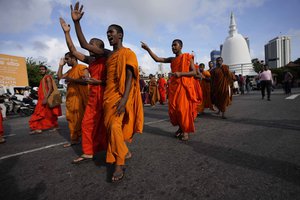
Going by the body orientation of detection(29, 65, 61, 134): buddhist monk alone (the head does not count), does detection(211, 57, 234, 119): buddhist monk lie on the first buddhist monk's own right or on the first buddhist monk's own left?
on the first buddhist monk's own left

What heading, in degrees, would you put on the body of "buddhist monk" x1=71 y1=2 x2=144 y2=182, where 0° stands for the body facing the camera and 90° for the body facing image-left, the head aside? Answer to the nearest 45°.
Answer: approximately 45°

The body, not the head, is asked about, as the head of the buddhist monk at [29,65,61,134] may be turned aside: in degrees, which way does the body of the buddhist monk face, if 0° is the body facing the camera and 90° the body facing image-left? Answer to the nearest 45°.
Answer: approximately 45°

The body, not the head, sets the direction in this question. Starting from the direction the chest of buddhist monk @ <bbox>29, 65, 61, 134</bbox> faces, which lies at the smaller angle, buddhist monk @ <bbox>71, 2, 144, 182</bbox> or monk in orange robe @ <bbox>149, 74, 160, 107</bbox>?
the buddhist monk

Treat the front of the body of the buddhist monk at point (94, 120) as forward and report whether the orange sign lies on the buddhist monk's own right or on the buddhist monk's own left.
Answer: on the buddhist monk's own right

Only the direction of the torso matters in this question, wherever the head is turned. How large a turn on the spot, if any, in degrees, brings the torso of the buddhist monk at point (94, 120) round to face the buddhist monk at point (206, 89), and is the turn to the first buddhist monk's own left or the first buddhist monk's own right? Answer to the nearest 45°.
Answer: approximately 180°

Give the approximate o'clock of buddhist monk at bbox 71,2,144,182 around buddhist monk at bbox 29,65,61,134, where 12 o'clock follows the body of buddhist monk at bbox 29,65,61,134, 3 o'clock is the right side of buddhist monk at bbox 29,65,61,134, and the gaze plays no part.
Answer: buddhist monk at bbox 71,2,144,182 is roughly at 10 o'clock from buddhist monk at bbox 29,65,61,134.

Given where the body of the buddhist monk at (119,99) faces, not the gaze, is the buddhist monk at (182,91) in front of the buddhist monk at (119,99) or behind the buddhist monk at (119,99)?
behind

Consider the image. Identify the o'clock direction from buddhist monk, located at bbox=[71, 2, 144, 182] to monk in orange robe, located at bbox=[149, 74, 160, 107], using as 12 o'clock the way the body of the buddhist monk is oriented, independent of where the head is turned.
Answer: The monk in orange robe is roughly at 5 o'clock from the buddhist monk.
